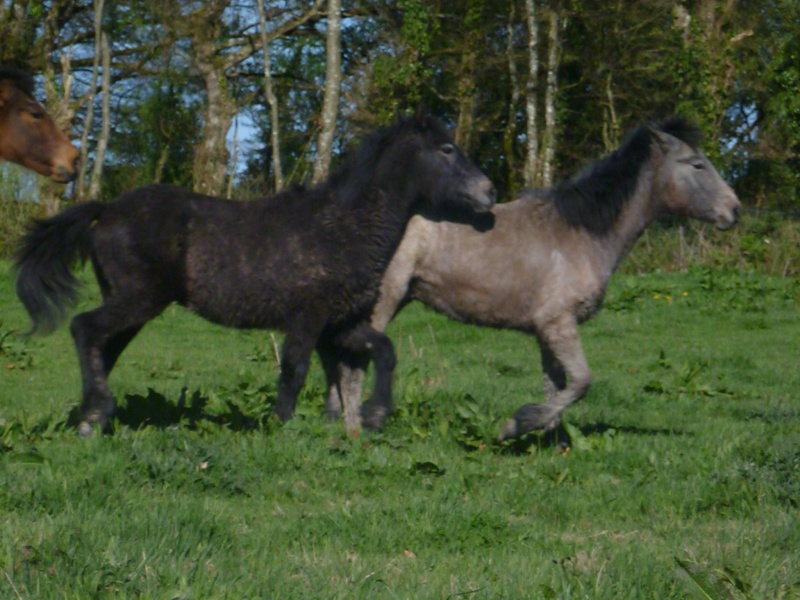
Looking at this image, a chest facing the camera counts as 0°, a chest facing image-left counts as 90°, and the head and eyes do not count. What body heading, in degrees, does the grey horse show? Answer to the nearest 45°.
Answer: approximately 270°

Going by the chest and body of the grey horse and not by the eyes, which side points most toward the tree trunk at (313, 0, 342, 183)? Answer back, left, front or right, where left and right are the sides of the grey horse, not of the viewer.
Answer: left

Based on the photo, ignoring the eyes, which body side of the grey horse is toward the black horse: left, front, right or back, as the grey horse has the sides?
back

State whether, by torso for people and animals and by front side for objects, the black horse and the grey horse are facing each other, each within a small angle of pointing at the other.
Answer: no

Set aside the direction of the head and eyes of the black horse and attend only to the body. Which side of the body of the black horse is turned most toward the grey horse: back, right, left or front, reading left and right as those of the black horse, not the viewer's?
front

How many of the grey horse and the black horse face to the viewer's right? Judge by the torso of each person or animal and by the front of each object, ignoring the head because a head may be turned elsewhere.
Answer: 2

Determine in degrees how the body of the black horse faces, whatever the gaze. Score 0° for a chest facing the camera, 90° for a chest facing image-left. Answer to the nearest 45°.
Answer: approximately 270°

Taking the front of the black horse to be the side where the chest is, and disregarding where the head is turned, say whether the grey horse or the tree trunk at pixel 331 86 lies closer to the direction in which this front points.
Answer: the grey horse

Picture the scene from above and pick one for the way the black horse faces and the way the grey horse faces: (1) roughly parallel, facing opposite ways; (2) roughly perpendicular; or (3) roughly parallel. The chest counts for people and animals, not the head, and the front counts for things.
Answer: roughly parallel

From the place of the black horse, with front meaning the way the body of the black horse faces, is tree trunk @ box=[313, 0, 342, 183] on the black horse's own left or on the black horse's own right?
on the black horse's own left
